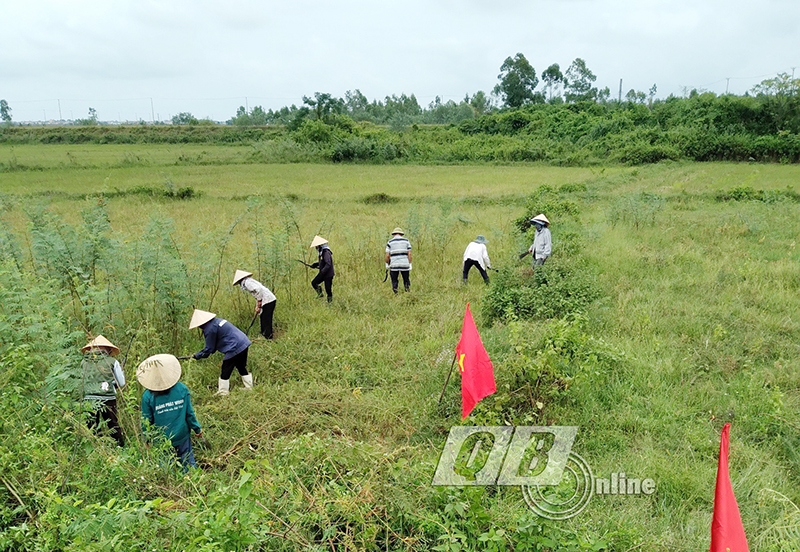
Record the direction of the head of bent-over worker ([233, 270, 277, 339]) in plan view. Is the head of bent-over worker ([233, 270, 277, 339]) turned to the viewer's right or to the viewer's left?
to the viewer's left

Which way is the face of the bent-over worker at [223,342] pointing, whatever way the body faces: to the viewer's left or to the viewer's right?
to the viewer's left

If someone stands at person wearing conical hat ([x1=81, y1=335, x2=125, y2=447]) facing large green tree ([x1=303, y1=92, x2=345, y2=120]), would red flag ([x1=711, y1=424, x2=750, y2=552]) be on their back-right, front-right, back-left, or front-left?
back-right

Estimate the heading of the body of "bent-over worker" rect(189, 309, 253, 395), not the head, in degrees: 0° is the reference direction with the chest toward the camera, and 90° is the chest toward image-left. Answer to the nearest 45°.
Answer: approximately 90°

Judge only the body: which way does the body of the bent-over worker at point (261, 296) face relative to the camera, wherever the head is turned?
to the viewer's left

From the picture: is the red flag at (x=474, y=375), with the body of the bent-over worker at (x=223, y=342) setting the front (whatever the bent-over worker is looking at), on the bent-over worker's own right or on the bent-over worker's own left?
on the bent-over worker's own left

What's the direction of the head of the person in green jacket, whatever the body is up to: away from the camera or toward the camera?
away from the camera

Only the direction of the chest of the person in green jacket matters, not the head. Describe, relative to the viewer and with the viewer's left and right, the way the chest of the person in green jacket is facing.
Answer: facing away from the viewer and to the left of the viewer
